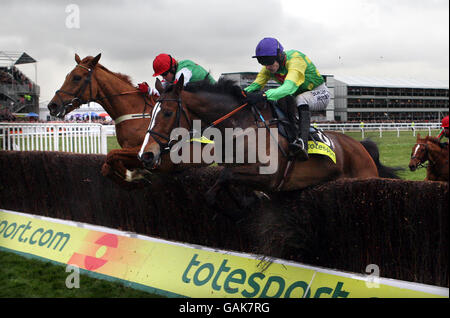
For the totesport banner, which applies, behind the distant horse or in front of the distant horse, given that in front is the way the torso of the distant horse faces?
in front

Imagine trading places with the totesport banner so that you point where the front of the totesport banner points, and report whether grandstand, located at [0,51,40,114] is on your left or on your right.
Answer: on your right

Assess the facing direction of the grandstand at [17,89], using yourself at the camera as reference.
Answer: facing the viewer and to the right of the viewer

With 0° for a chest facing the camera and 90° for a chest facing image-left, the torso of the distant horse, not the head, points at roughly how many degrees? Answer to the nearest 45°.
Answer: approximately 45°

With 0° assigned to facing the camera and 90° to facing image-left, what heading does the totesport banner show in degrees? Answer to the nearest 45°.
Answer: approximately 45°

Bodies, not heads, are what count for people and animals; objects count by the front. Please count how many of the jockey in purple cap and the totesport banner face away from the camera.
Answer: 0

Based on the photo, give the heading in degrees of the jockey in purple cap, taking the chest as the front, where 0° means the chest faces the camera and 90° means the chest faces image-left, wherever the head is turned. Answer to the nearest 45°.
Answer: approximately 45°

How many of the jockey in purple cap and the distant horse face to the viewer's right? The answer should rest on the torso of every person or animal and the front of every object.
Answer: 0

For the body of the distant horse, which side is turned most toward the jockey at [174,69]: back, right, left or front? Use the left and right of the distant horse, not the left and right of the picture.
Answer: front
